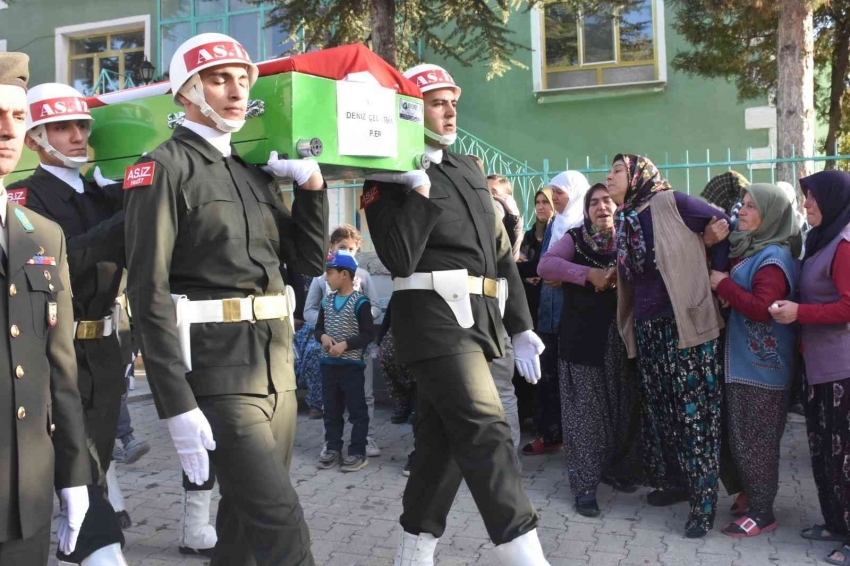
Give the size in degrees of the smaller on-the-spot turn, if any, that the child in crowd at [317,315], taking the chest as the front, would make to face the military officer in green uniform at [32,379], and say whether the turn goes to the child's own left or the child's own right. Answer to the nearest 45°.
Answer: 0° — they already face them

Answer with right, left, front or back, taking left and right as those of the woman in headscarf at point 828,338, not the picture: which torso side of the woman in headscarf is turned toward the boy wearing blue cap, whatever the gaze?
front

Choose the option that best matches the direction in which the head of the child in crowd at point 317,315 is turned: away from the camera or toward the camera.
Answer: toward the camera

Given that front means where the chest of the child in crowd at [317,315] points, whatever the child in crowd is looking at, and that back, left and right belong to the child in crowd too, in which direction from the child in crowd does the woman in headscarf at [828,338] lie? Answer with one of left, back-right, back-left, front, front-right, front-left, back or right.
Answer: front-left

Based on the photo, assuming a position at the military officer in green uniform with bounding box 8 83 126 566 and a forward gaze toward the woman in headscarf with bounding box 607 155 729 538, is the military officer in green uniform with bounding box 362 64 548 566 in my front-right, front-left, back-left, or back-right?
front-right

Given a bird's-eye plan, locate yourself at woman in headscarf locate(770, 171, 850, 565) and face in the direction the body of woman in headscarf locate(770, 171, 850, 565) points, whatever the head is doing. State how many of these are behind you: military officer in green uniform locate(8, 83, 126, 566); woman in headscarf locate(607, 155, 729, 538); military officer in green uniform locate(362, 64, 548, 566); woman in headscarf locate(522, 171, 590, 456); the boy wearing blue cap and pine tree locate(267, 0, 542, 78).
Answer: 0

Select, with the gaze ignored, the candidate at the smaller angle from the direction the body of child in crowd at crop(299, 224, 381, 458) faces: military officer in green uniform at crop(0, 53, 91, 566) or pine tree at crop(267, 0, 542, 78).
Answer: the military officer in green uniform

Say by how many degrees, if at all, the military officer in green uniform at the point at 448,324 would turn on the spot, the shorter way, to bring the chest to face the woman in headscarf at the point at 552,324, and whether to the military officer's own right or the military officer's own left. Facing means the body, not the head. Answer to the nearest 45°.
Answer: approximately 135° to the military officer's own left

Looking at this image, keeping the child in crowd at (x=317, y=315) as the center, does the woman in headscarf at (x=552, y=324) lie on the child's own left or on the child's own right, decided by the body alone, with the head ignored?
on the child's own left

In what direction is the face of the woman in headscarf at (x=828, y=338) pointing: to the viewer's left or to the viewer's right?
to the viewer's left

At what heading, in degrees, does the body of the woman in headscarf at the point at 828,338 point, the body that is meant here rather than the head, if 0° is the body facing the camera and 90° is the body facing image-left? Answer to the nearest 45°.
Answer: approximately 90°

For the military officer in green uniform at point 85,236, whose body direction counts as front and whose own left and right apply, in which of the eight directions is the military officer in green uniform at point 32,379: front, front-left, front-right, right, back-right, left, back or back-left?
front-right

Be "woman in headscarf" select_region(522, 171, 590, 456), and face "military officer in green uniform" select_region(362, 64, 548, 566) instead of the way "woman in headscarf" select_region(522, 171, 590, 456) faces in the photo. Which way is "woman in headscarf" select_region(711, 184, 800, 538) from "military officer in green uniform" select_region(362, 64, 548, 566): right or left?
left
